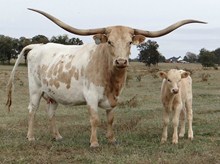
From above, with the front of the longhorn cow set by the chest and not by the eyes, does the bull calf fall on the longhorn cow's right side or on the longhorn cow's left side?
on the longhorn cow's left side

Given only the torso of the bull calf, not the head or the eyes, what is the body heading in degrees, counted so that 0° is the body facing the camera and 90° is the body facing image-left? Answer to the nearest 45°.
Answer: approximately 45°

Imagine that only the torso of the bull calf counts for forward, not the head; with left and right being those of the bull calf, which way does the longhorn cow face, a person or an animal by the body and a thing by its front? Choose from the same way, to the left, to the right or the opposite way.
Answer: to the left
